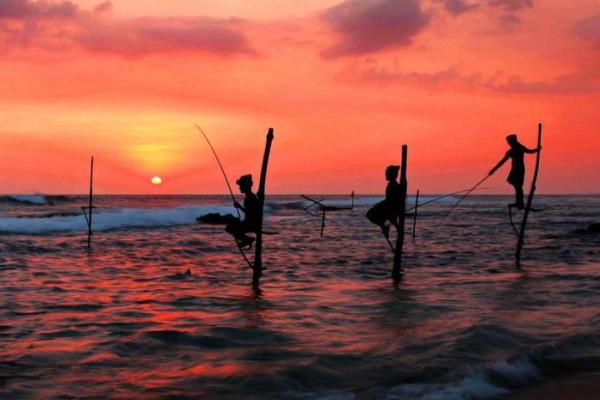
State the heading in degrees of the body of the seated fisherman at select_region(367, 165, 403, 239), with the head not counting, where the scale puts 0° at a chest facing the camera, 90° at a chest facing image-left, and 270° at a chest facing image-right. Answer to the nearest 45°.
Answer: approximately 90°

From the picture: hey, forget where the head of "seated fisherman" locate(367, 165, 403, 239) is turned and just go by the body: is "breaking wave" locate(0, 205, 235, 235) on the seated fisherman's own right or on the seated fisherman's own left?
on the seated fisherman's own right

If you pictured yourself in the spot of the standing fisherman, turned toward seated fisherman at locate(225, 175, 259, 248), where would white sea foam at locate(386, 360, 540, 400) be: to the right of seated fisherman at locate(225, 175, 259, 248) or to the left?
left

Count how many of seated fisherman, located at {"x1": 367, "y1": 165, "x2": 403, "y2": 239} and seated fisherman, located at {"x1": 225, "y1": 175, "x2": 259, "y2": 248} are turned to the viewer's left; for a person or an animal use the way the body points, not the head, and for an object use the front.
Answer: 2

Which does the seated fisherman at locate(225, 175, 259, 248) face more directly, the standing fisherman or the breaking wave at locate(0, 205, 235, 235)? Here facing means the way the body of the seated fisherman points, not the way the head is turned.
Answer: the breaking wave

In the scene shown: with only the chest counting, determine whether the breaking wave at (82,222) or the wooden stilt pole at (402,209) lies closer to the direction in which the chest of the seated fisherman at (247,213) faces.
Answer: the breaking wave

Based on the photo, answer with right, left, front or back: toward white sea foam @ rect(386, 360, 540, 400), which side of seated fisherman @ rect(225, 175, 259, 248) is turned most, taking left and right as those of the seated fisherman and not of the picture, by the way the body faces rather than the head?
left

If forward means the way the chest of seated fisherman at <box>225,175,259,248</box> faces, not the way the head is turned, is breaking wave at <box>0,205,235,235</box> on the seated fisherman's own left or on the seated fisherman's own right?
on the seated fisherman's own right

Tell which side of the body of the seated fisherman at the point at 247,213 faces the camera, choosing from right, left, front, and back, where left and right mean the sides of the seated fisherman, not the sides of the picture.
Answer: left

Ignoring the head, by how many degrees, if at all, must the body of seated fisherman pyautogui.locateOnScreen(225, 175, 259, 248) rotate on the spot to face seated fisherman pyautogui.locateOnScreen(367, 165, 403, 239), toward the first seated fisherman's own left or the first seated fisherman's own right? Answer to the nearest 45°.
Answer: approximately 180°

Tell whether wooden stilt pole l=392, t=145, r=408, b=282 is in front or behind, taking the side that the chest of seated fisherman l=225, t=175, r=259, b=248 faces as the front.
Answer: behind

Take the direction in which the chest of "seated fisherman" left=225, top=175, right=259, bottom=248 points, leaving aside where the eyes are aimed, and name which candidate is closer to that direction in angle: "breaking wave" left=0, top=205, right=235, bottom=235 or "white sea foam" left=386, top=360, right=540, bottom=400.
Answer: the breaking wave

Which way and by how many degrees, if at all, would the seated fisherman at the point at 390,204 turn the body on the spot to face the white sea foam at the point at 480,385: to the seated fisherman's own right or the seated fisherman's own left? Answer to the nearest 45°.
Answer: approximately 90° to the seated fisherman's own left
